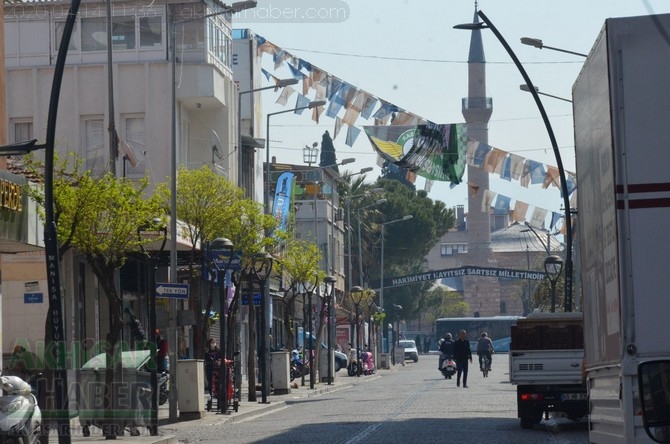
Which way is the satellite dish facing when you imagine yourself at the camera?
facing the viewer and to the right of the viewer

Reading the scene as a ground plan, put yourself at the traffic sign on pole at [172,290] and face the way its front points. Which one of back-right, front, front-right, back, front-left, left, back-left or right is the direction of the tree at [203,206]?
back

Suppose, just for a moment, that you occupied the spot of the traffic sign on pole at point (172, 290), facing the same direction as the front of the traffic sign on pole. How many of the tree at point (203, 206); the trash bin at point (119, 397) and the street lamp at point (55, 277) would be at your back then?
1

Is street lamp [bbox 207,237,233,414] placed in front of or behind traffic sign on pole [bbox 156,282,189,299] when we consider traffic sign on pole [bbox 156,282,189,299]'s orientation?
behind

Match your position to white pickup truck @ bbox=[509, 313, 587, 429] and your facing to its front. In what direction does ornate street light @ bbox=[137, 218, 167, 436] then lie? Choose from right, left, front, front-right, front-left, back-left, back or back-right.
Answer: left

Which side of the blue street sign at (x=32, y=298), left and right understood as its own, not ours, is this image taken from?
front

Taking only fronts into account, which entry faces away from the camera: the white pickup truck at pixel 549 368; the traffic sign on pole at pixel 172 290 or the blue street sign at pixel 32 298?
the white pickup truck

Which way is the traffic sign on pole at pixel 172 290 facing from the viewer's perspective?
toward the camera

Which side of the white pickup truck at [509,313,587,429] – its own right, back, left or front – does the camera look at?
back

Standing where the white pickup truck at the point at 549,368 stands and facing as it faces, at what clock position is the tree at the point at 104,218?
The tree is roughly at 9 o'clock from the white pickup truck.

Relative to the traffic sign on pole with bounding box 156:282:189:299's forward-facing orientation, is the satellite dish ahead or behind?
behind

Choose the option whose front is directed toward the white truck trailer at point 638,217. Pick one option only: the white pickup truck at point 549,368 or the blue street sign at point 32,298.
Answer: the blue street sign

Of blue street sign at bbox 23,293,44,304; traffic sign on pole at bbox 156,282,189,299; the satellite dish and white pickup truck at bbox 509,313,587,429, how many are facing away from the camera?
1
